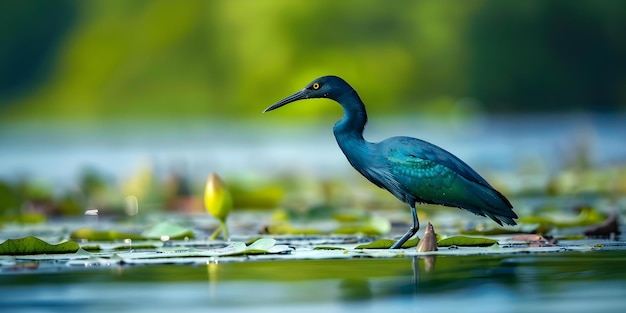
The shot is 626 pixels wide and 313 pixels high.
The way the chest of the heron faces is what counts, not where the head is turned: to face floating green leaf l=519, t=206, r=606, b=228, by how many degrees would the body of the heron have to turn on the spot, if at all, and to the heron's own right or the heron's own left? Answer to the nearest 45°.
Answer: approximately 135° to the heron's own right

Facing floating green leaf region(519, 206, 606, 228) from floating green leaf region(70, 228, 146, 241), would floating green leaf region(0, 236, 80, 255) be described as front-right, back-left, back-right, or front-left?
back-right

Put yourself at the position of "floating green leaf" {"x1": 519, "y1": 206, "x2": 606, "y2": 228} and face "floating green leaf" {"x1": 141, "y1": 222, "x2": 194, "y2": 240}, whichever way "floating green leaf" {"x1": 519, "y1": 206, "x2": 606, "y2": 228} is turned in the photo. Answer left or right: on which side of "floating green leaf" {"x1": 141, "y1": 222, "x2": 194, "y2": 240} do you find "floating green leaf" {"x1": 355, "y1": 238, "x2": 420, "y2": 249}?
left

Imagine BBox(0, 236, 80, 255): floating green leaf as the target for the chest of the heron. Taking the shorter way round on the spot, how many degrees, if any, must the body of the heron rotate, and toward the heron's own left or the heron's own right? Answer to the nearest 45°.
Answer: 0° — it already faces it

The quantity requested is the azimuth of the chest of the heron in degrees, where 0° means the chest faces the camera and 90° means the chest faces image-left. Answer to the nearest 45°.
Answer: approximately 90°
